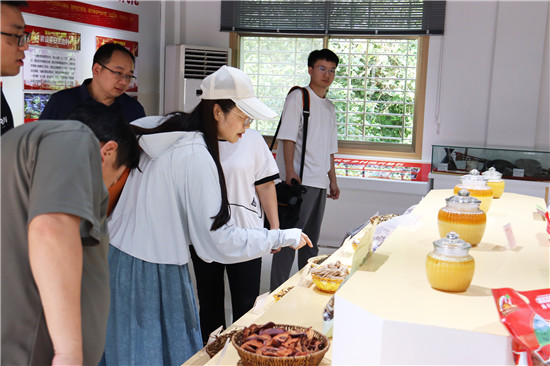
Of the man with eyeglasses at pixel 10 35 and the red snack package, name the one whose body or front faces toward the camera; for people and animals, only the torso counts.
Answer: the red snack package

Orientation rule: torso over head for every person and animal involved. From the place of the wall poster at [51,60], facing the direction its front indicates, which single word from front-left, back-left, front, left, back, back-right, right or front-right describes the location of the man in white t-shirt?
front

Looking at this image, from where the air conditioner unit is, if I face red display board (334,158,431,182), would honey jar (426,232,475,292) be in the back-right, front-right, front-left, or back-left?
front-right

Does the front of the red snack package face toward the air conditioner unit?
no

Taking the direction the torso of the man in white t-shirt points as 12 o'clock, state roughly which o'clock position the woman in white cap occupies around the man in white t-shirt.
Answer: The woman in white cap is roughly at 2 o'clock from the man in white t-shirt.

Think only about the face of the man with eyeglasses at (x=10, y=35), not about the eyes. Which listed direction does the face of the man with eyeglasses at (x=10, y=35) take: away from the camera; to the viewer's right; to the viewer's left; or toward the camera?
to the viewer's right

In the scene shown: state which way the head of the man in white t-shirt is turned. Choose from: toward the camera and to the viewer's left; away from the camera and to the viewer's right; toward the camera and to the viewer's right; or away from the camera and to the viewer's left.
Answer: toward the camera and to the viewer's right

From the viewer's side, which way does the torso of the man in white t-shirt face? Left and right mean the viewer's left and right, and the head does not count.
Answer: facing the viewer and to the right of the viewer

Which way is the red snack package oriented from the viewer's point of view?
toward the camera

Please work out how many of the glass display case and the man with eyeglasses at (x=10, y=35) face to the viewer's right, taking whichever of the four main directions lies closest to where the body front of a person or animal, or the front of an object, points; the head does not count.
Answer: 1

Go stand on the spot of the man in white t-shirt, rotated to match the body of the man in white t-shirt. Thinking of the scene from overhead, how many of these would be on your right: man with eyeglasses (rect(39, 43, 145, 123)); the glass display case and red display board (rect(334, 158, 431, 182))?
1

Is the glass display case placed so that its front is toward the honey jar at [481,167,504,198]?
yes

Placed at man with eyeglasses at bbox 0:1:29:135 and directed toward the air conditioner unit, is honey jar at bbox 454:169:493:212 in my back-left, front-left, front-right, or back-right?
front-right

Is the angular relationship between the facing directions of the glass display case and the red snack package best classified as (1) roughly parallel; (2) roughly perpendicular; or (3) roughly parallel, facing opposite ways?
roughly parallel

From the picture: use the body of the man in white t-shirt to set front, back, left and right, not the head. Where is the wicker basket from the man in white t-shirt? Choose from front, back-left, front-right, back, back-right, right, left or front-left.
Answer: front-right

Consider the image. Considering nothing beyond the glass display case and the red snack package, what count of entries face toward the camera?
2

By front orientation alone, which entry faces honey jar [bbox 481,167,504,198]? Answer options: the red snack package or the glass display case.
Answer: the glass display case
